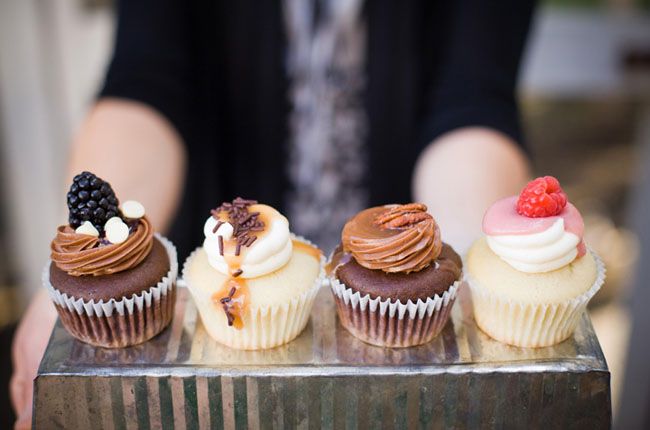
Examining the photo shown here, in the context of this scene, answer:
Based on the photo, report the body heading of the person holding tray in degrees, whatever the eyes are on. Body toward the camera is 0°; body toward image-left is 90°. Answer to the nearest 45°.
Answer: approximately 0°

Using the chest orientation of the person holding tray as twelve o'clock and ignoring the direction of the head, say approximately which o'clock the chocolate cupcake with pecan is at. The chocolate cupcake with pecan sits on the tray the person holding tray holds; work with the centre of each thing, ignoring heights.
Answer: The chocolate cupcake with pecan is roughly at 12 o'clock from the person holding tray.
